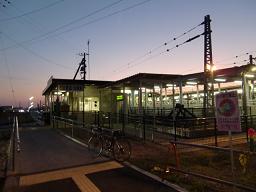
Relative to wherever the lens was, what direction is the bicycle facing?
facing away from the viewer and to the left of the viewer

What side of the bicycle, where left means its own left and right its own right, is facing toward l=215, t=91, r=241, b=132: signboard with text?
back

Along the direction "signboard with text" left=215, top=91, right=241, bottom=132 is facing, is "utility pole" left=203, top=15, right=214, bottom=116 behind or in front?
behind

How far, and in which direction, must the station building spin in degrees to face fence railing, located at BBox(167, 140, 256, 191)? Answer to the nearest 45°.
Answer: approximately 45° to its left

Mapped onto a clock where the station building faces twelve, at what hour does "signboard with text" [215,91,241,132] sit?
The signboard with text is roughly at 10 o'clock from the station building.

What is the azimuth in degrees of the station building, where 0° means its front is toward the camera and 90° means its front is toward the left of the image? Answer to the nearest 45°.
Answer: approximately 45°

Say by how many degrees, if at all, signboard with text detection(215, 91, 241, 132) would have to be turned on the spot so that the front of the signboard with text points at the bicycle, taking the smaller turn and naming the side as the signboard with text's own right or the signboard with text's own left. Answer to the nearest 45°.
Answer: approximately 135° to the signboard with text's own right

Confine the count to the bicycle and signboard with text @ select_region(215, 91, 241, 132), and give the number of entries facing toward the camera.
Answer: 1
